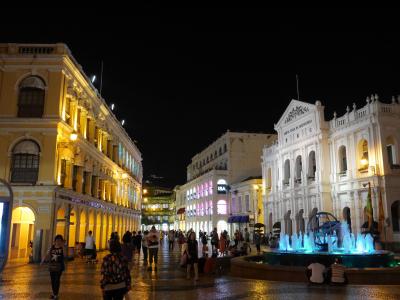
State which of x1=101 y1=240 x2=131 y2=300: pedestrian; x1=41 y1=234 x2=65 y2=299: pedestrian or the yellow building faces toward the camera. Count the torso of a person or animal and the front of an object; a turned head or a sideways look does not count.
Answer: x1=41 y1=234 x2=65 y2=299: pedestrian

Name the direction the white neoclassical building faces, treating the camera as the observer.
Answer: facing the viewer and to the left of the viewer

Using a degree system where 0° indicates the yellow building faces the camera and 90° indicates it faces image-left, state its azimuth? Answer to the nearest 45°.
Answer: approximately 270°

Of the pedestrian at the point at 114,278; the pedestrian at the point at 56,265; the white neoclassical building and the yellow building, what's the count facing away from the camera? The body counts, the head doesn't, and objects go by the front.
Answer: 1

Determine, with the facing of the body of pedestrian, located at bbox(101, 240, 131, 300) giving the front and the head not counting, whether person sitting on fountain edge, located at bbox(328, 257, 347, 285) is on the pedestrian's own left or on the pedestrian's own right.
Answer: on the pedestrian's own right

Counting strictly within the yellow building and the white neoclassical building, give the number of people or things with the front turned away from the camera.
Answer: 0

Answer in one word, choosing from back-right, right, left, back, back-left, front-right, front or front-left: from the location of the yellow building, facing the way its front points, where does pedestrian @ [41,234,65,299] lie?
right

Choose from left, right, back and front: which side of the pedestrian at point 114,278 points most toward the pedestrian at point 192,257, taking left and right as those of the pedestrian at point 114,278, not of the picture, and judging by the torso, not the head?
front

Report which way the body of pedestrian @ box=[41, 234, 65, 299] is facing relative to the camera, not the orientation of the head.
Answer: toward the camera

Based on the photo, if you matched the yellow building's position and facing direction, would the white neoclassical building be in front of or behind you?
in front

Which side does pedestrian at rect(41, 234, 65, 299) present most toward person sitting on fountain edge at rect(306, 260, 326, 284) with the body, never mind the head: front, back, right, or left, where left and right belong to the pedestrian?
left

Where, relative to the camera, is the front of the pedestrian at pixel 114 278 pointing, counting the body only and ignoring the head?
away from the camera

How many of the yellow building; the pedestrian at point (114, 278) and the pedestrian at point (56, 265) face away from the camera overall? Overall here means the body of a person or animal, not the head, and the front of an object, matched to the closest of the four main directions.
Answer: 1
